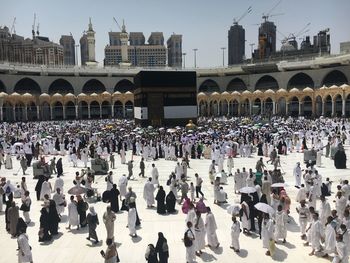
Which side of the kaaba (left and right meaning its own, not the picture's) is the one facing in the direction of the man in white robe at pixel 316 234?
front

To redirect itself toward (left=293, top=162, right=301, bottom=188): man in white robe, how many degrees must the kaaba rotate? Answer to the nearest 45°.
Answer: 0° — it already faces them

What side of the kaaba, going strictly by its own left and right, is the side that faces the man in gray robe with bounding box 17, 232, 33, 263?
front

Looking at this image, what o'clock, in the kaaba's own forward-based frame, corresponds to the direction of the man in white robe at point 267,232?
The man in white robe is roughly at 12 o'clock from the kaaba.

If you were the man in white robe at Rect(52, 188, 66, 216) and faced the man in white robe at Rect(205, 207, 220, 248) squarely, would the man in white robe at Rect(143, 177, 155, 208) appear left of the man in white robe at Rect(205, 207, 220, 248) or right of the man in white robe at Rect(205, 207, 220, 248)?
left

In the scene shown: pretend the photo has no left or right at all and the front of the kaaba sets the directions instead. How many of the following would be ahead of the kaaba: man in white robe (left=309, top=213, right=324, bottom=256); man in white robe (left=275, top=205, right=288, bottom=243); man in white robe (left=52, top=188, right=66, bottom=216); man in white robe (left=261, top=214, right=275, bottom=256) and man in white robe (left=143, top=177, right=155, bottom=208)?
5

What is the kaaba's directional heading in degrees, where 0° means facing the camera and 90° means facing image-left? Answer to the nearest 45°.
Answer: approximately 0°

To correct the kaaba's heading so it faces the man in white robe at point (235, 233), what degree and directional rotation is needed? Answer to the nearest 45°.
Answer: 0° — it already faces them

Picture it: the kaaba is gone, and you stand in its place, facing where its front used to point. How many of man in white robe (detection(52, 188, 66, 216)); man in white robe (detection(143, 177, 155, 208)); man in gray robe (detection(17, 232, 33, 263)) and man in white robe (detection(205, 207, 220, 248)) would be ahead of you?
4

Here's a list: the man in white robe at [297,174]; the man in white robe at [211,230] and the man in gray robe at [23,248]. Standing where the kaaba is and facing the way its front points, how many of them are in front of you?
3
